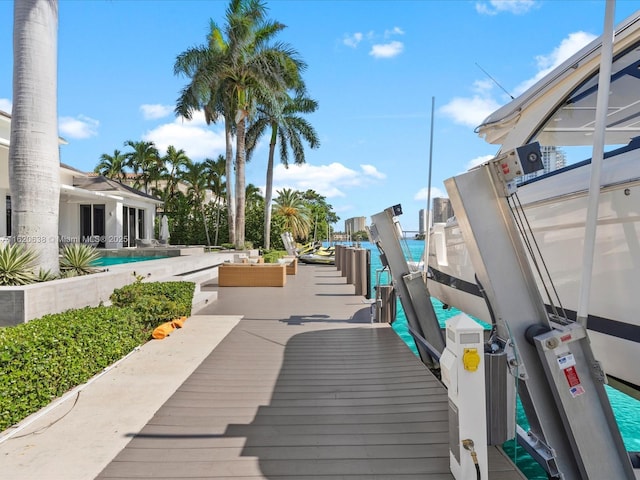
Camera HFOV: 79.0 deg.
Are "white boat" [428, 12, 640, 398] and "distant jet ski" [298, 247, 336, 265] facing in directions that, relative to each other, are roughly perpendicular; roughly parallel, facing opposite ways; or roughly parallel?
roughly perpendicular

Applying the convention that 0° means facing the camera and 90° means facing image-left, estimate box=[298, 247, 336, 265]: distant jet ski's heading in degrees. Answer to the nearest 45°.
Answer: approximately 90°

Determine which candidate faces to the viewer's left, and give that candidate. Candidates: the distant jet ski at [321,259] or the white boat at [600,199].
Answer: the distant jet ski

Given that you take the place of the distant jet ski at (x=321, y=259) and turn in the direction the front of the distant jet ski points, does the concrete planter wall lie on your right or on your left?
on your left

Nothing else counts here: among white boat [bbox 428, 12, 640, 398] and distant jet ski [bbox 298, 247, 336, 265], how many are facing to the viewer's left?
1

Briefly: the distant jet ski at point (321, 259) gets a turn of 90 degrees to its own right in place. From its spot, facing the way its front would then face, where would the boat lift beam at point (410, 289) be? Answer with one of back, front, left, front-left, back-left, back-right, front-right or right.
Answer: back

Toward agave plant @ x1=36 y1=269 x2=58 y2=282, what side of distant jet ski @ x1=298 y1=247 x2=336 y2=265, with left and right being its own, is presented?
left
